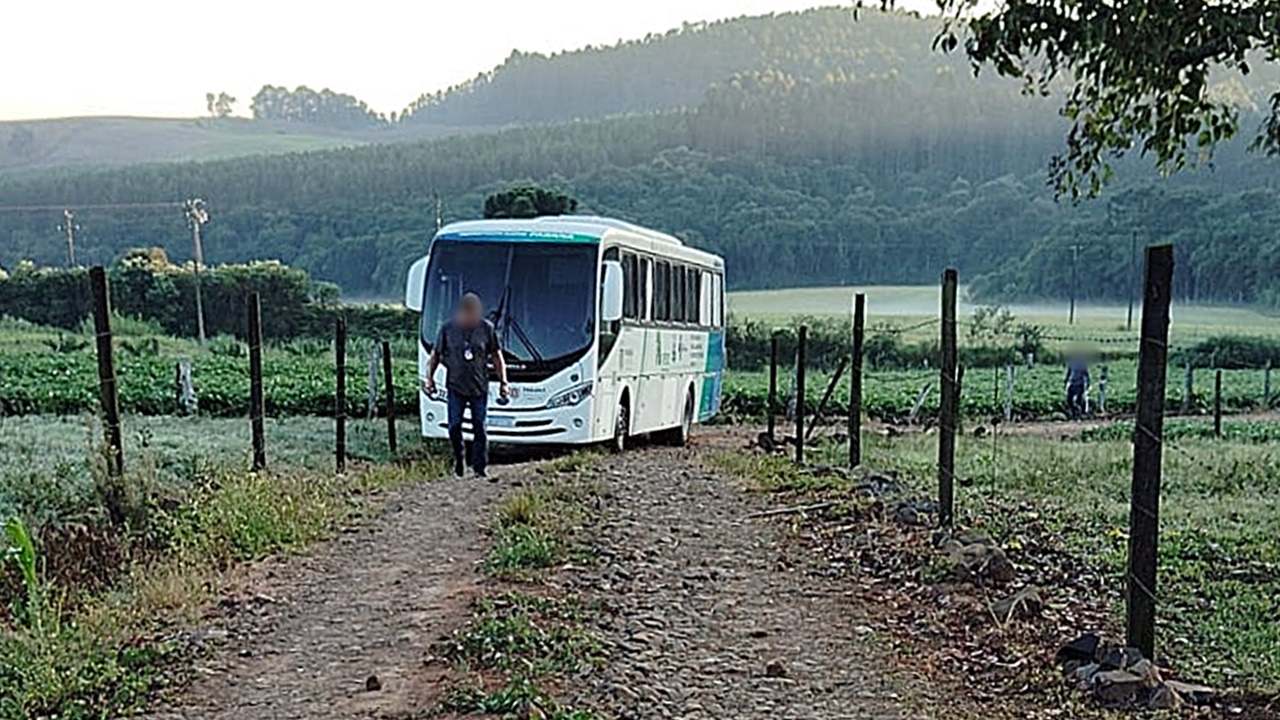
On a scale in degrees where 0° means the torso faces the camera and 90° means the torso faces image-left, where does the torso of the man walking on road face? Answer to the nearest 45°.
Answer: approximately 0°

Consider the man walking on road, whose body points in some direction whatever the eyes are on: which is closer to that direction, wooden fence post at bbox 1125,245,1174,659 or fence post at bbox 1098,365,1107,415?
the wooden fence post

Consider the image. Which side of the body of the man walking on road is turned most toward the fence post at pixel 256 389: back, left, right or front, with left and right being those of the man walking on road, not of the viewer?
right

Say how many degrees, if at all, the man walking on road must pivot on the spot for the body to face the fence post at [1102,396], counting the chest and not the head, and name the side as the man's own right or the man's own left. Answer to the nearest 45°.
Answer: approximately 135° to the man's own left

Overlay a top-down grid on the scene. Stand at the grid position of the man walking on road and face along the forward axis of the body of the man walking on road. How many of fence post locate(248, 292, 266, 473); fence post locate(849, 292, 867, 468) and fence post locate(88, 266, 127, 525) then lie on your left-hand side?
1

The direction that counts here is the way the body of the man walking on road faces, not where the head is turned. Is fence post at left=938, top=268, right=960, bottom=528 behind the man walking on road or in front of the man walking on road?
in front

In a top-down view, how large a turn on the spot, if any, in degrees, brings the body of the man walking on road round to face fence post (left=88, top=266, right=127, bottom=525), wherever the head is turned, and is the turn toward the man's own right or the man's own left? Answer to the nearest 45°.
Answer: approximately 45° to the man's own right

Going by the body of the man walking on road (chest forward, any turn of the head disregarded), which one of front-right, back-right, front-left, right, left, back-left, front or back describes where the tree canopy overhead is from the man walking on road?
front-left

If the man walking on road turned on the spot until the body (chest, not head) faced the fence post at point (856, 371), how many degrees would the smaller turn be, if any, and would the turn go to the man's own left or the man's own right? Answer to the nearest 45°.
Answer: approximately 90° to the man's own left
